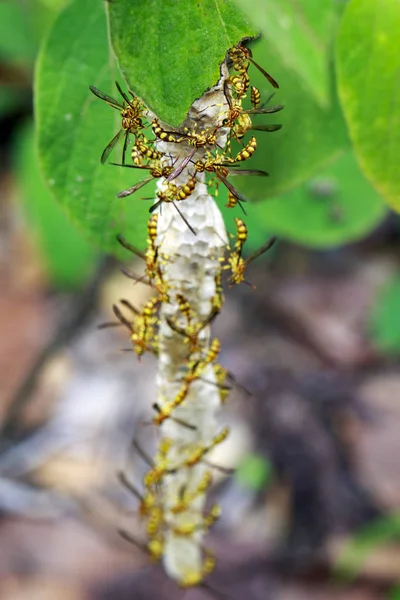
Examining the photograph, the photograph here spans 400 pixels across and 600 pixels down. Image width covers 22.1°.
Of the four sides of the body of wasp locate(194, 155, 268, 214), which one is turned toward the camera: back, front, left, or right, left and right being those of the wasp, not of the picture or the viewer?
left

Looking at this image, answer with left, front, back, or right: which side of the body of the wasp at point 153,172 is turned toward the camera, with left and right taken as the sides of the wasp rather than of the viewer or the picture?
right

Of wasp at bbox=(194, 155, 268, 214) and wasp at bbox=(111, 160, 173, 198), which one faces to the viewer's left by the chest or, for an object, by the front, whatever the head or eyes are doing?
wasp at bbox=(194, 155, 268, 214)
